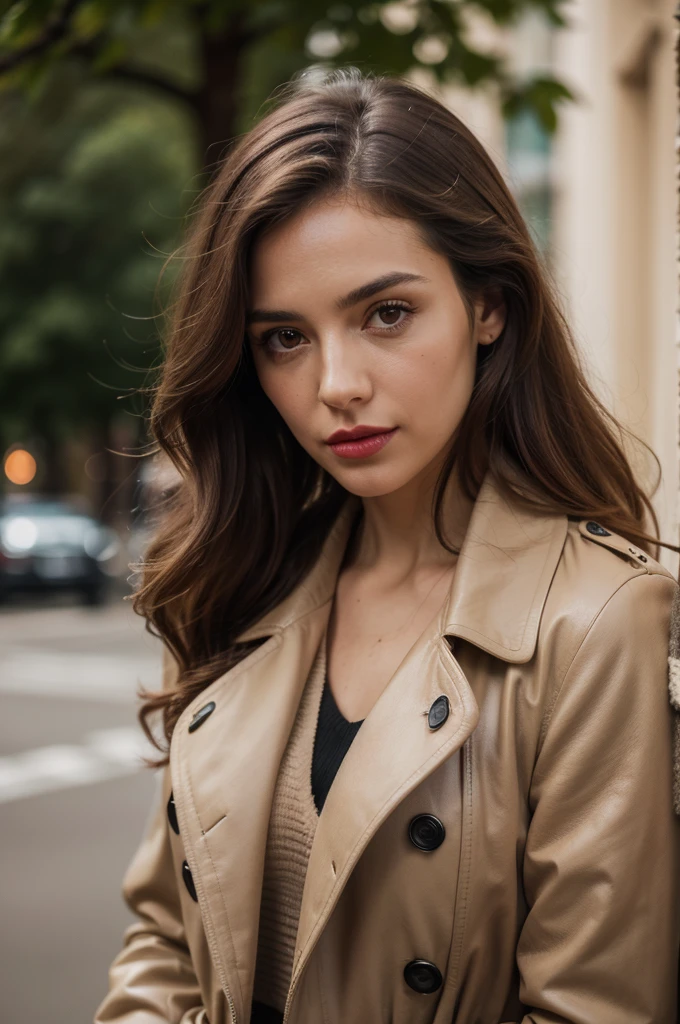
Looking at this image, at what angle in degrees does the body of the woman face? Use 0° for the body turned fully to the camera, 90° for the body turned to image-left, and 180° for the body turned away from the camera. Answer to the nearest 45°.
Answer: approximately 45°

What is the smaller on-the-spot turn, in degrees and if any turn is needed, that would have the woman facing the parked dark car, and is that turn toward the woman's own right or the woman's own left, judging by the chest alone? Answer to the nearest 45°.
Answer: approximately 135° to the woman's own right
